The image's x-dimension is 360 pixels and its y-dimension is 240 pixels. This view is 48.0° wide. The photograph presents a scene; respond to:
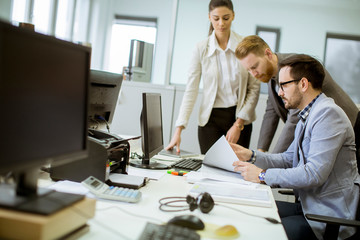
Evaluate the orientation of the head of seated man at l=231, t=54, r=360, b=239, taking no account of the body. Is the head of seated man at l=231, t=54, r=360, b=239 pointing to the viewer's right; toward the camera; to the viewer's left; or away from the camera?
to the viewer's left

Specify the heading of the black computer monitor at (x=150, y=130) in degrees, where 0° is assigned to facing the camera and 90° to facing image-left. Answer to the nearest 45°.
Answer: approximately 270°

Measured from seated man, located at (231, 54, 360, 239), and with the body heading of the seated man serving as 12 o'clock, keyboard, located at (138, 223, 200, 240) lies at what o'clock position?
The keyboard is roughly at 10 o'clock from the seated man.

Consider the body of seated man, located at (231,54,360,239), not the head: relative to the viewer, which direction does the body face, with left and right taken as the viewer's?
facing to the left of the viewer

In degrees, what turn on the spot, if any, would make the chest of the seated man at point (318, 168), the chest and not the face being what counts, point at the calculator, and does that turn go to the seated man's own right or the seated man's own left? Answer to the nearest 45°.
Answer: approximately 45° to the seated man's own left

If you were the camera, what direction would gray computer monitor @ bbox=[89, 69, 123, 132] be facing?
facing away from the viewer and to the left of the viewer
